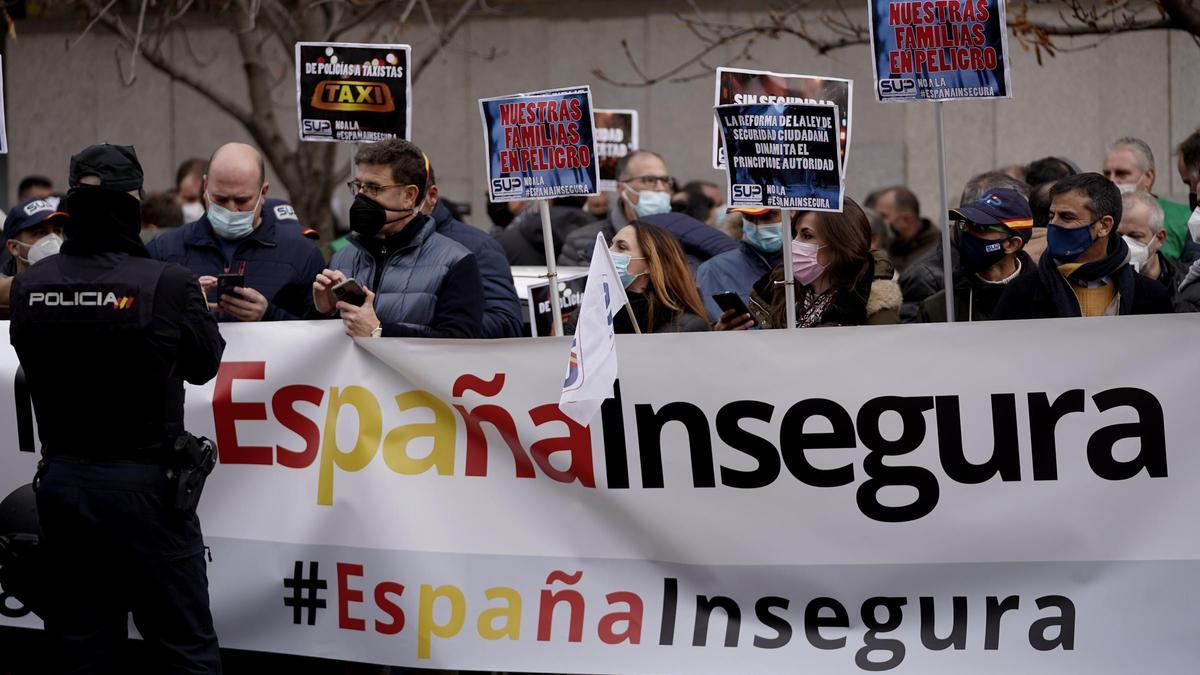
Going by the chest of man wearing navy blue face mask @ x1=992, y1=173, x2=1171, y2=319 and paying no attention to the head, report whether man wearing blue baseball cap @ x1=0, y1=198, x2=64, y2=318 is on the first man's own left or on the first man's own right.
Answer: on the first man's own right

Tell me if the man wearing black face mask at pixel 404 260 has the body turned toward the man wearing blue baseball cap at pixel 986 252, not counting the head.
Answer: no

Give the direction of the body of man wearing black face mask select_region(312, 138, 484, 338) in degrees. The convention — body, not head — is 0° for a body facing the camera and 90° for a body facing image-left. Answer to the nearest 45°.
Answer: approximately 45°

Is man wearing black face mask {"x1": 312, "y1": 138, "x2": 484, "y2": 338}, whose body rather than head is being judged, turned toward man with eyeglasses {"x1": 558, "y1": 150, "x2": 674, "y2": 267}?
no

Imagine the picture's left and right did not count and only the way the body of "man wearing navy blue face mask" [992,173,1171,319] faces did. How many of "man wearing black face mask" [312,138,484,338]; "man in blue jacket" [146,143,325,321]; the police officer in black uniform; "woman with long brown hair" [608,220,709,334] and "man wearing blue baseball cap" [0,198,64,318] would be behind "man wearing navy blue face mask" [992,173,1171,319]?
0

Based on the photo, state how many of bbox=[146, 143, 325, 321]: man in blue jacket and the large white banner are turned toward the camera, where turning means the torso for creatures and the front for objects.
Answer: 2

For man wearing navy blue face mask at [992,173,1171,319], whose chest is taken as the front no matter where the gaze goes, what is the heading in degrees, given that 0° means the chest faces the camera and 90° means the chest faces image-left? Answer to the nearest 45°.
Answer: approximately 45°

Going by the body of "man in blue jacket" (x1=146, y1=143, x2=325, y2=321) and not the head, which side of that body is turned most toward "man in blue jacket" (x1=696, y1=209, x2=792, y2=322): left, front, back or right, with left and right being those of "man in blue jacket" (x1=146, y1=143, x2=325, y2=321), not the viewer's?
left

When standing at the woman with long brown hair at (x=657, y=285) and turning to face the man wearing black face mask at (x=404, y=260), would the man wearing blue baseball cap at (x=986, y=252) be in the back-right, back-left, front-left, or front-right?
back-left

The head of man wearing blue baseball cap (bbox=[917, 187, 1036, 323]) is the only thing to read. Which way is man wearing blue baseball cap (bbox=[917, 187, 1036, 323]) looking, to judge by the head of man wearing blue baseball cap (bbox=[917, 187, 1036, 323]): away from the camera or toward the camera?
toward the camera

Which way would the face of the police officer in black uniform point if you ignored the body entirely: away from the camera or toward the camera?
away from the camera

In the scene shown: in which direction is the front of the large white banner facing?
toward the camera

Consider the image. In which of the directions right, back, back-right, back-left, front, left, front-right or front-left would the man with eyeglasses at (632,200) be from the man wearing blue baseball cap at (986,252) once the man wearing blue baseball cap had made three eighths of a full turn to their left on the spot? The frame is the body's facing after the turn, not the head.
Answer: back-left

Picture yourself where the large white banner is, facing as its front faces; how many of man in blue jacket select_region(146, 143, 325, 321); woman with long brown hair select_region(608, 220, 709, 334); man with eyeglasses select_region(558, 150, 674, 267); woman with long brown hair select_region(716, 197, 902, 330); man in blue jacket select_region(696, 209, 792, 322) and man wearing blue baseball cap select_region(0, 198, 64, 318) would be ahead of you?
0

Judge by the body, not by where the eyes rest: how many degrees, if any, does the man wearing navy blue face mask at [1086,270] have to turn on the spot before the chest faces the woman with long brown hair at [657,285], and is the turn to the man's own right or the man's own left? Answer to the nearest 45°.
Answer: approximately 45° to the man's own right

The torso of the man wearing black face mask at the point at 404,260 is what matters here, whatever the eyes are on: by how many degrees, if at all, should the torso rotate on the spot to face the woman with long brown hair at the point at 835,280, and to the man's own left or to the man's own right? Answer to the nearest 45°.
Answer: approximately 135° to the man's own left

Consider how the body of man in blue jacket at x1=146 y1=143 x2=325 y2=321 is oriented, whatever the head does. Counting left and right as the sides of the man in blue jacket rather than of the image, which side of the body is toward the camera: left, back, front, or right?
front

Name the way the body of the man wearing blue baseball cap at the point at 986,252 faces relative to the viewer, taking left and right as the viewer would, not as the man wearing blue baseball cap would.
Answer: facing the viewer and to the left of the viewer

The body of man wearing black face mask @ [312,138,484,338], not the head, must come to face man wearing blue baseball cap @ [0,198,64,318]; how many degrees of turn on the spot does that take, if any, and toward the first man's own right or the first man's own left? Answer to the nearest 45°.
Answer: approximately 90° to the first man's own right

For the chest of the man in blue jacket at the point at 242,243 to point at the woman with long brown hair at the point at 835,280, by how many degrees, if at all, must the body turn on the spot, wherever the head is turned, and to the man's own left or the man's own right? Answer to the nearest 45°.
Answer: approximately 45° to the man's own left
